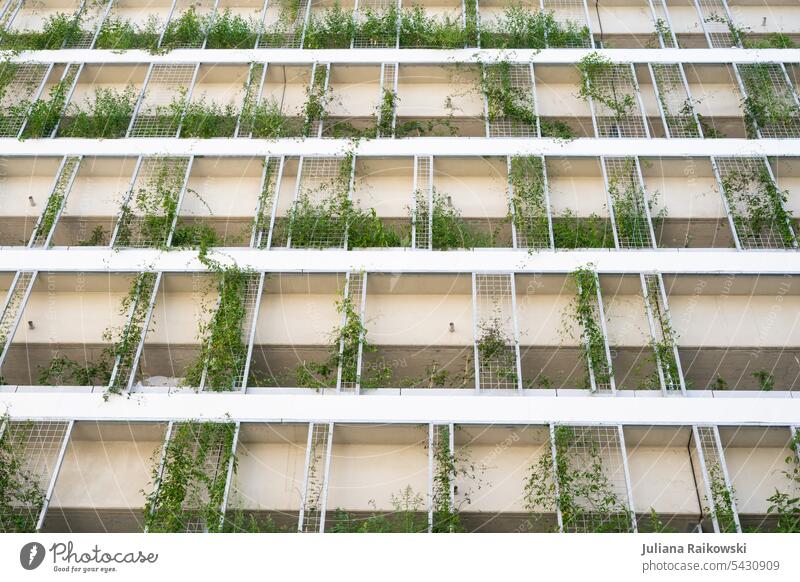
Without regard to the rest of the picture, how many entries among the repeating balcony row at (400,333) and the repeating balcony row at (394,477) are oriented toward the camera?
2

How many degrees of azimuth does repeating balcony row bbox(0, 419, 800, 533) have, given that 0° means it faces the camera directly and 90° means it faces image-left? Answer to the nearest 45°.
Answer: approximately 0°

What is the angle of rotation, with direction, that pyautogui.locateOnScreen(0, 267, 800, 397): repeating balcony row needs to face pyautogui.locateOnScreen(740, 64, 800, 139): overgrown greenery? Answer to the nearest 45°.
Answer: approximately 90° to its left

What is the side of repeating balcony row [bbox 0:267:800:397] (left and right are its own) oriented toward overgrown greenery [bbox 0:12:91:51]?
right

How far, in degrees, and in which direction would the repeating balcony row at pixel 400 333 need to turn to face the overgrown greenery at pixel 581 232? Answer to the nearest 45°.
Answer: approximately 90° to its left
